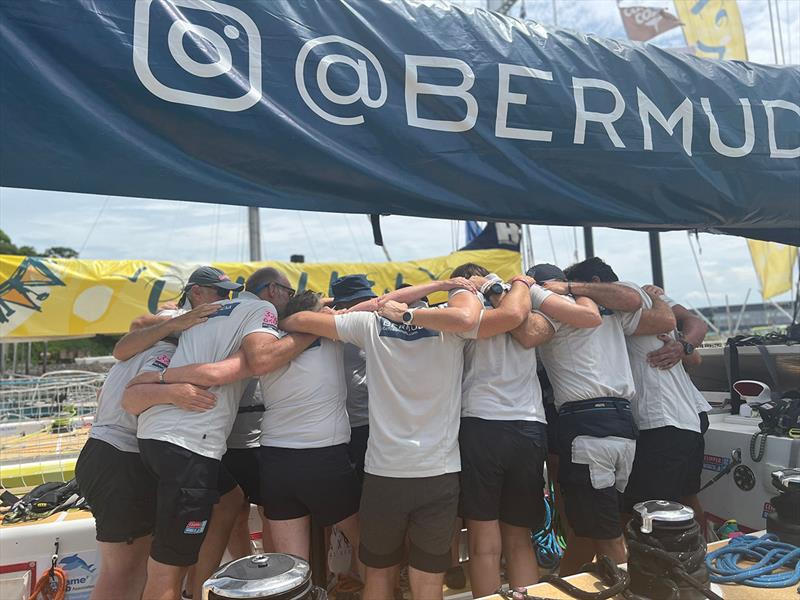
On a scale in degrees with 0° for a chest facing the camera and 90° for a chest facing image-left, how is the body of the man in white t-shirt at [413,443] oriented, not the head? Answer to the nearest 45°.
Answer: approximately 180°

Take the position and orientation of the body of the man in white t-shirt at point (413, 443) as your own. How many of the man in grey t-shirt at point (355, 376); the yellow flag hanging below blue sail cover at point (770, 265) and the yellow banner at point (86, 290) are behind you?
0

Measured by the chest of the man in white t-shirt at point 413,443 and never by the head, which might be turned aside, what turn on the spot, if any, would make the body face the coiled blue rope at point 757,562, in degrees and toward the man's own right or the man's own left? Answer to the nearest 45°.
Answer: approximately 135° to the man's own right

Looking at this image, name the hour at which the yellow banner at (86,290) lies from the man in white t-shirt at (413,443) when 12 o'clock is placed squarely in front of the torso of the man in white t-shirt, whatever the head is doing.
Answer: The yellow banner is roughly at 11 o'clock from the man in white t-shirt.

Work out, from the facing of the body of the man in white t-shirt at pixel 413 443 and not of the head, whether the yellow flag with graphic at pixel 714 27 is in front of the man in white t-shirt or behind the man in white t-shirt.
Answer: in front

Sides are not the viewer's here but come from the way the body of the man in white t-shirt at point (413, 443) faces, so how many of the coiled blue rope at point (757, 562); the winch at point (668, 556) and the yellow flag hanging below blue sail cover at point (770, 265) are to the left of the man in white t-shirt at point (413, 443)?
0

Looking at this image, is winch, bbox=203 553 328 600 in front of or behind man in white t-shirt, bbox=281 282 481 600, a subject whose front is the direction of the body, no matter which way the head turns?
behind

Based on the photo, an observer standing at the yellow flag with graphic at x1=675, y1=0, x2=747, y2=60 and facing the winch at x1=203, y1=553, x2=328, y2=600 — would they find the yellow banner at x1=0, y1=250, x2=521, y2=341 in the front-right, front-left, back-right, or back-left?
front-right

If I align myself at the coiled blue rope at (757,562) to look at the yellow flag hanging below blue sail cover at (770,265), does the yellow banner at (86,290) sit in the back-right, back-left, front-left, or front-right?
front-left

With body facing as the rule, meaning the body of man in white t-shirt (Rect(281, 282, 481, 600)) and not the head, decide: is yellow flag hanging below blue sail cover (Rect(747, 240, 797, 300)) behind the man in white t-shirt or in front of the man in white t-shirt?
in front

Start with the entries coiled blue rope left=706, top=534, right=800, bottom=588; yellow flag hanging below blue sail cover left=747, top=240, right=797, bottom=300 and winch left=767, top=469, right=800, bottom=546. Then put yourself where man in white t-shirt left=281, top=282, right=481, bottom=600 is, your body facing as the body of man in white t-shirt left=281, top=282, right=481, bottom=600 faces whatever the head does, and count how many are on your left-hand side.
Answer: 0
